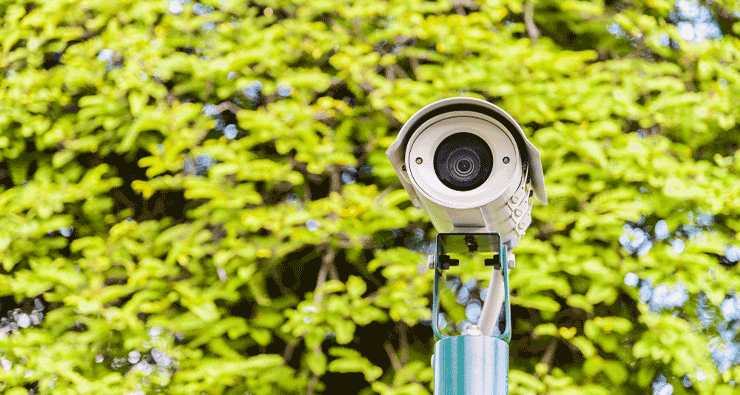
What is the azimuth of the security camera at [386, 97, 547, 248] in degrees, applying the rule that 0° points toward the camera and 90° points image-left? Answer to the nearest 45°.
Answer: approximately 0°
